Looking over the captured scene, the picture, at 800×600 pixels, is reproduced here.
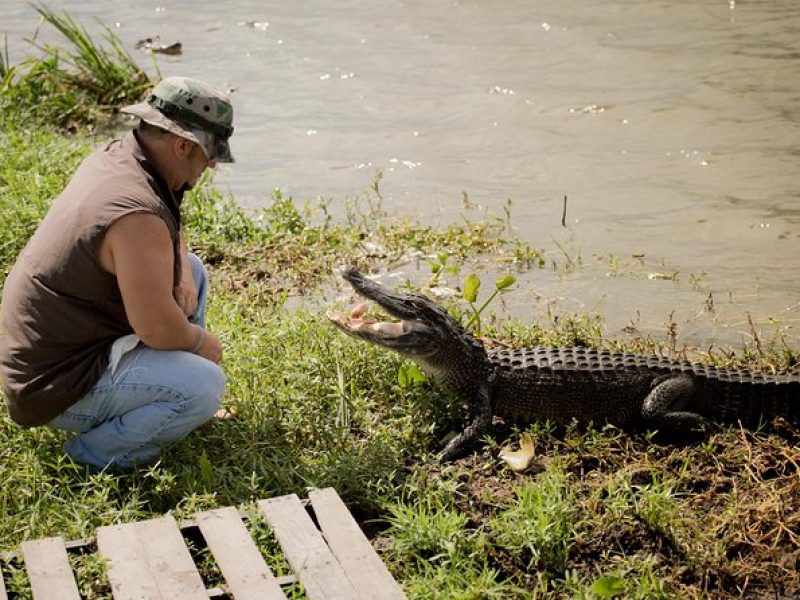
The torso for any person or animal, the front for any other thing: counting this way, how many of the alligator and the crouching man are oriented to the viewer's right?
1

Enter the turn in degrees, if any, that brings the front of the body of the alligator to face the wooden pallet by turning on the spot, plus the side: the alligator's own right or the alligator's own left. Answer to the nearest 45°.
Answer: approximately 45° to the alligator's own left

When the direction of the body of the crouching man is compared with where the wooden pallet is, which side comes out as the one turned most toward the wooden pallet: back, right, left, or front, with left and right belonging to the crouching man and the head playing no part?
right

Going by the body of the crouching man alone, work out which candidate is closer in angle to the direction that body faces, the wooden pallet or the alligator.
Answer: the alligator

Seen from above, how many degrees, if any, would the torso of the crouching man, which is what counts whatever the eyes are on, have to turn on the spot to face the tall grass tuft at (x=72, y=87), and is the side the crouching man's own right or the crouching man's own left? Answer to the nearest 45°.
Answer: approximately 90° to the crouching man's own left

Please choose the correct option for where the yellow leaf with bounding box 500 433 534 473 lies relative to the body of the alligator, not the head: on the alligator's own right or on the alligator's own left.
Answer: on the alligator's own left

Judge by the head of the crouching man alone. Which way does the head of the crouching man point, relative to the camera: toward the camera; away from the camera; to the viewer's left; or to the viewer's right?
to the viewer's right

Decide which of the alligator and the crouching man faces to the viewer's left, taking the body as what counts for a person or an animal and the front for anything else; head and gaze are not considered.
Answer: the alligator

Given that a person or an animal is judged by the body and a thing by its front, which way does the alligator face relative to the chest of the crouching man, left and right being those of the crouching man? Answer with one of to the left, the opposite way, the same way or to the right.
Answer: the opposite way

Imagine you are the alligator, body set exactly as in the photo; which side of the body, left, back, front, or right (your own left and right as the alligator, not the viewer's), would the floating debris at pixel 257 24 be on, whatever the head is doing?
right

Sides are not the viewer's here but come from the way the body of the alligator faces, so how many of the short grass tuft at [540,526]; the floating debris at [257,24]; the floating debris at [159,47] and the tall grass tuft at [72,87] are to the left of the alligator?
1

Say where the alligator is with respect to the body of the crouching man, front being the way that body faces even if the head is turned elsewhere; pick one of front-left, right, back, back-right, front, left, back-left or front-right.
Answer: front

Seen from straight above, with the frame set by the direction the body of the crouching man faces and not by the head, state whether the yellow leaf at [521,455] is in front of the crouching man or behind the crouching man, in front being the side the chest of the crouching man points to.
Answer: in front

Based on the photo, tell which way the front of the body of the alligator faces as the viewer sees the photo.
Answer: to the viewer's left

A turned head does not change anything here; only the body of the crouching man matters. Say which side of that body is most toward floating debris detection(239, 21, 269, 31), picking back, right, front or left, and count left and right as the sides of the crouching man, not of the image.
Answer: left

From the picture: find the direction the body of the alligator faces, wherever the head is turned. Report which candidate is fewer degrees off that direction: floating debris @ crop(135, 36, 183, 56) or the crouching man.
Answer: the crouching man

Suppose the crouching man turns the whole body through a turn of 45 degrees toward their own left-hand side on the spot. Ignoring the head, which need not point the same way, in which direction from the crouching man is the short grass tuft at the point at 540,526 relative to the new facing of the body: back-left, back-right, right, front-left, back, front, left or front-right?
right

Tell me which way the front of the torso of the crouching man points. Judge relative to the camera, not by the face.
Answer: to the viewer's right
